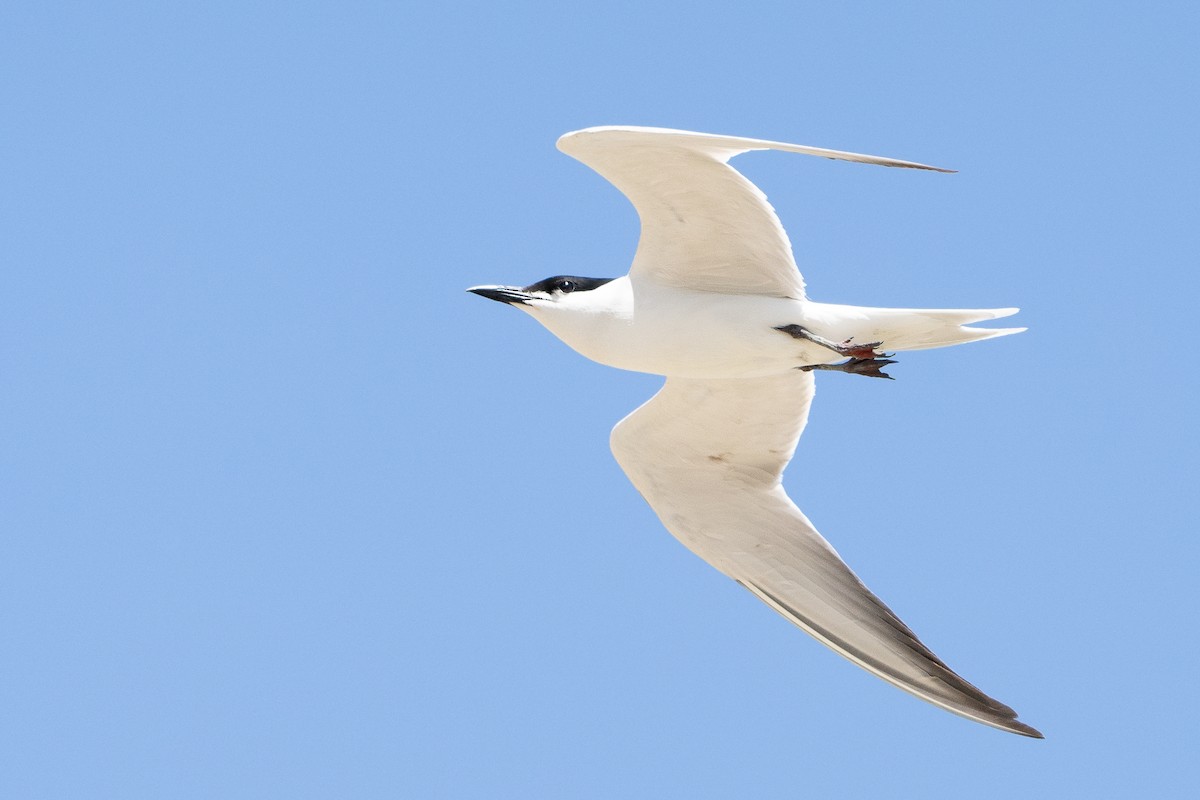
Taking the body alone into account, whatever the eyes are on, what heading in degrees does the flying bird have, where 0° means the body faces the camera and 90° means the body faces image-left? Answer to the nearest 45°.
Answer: approximately 90°
